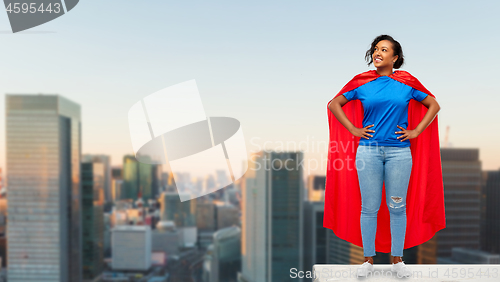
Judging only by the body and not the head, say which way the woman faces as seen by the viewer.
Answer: toward the camera
